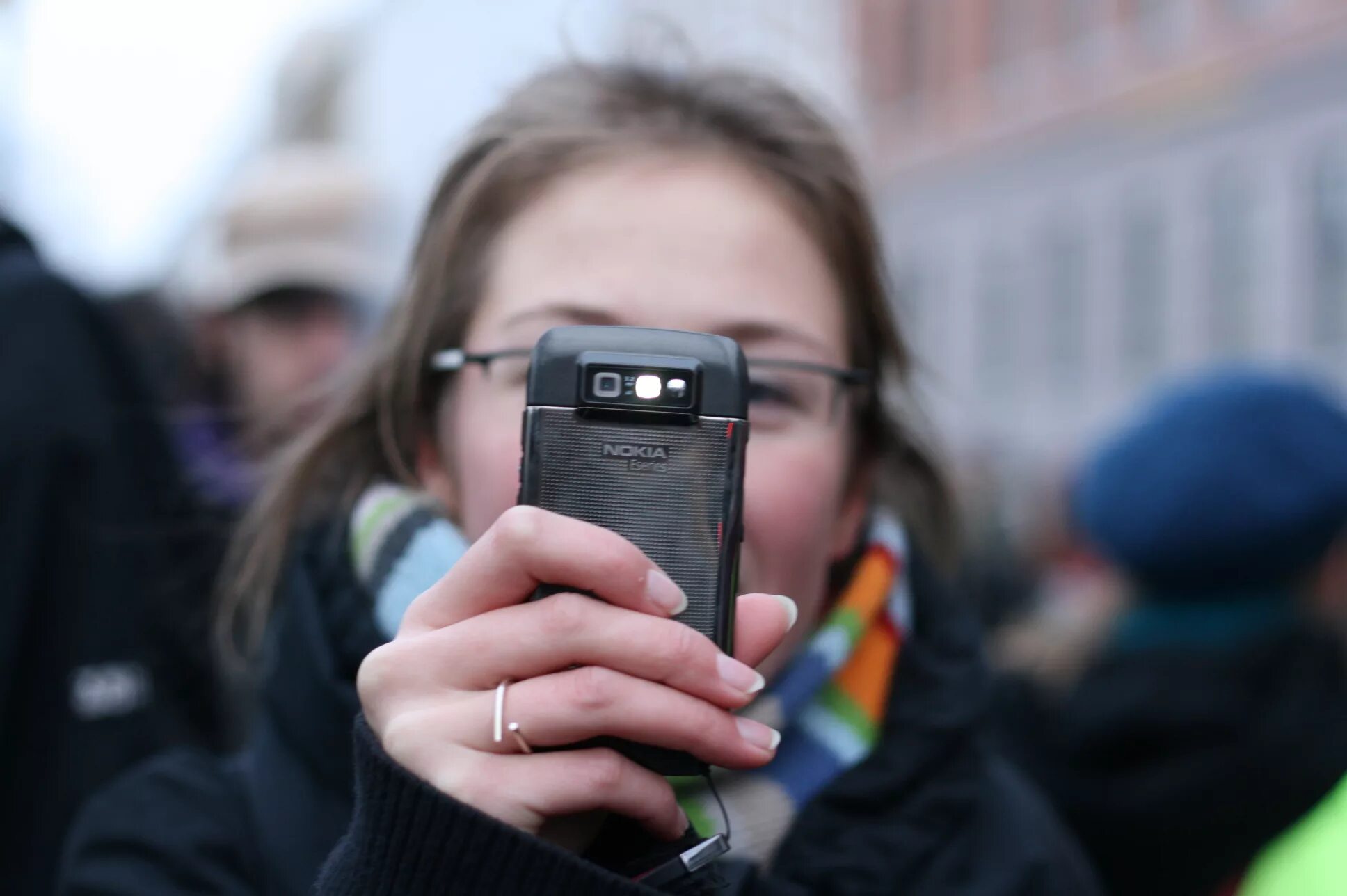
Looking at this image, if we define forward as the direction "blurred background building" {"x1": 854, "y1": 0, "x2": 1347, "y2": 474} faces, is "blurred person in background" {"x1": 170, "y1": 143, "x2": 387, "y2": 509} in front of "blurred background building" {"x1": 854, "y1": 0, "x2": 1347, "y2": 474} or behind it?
in front

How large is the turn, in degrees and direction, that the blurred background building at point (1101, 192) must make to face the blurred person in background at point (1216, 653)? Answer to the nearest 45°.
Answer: approximately 45° to its left

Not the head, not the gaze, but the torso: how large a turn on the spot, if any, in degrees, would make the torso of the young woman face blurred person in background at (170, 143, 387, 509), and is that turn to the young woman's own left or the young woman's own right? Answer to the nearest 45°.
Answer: approximately 180°

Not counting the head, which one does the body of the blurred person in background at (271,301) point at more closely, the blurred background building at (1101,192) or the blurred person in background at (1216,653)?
the blurred person in background

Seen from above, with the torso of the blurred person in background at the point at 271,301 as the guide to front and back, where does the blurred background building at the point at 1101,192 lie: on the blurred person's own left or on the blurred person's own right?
on the blurred person's own left

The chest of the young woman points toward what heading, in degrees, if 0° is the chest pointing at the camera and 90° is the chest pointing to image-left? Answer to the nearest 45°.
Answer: approximately 0°

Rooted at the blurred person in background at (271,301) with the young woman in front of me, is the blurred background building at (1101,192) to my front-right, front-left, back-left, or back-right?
back-left

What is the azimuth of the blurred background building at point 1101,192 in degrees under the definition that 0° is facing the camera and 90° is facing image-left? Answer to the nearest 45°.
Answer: approximately 45°

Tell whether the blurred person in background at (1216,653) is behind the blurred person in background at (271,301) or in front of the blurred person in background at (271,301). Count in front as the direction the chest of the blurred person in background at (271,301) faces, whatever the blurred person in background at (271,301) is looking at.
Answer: in front
